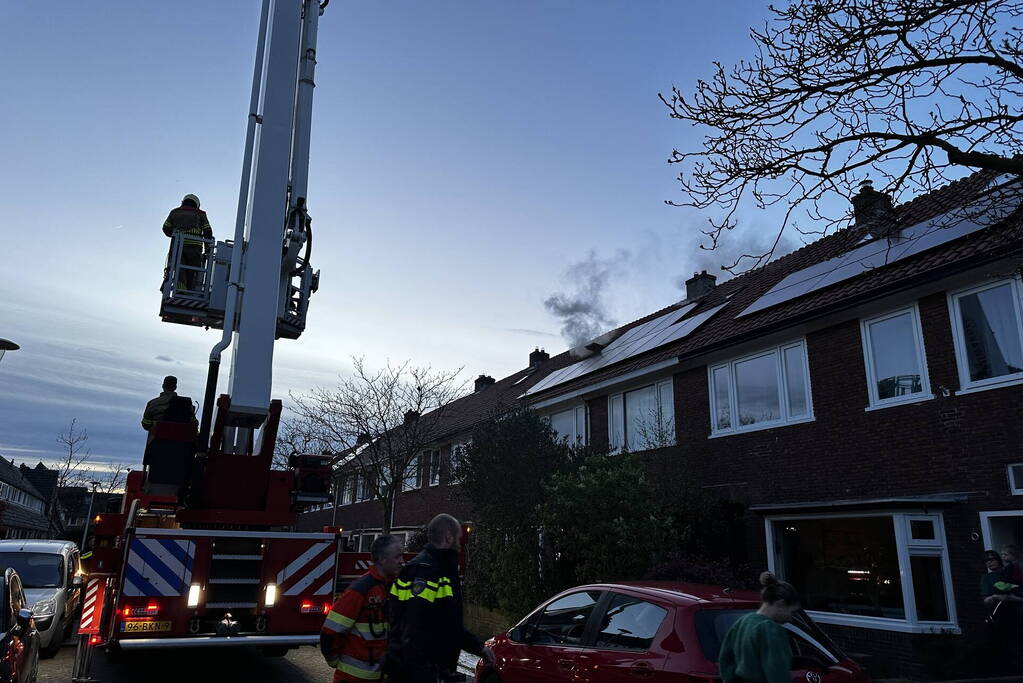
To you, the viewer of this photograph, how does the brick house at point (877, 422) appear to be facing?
facing the viewer and to the left of the viewer

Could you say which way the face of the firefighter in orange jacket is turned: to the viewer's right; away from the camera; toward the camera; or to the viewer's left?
to the viewer's right

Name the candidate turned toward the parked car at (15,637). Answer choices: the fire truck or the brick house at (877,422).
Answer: the brick house

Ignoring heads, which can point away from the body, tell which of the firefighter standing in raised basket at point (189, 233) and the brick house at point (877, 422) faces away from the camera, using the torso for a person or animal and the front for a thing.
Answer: the firefighter standing in raised basket

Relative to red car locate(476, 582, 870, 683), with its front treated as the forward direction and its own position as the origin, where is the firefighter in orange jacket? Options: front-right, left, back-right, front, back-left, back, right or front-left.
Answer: left

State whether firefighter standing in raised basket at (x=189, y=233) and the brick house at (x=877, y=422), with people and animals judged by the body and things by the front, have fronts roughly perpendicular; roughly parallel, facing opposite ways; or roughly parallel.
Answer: roughly perpendicular

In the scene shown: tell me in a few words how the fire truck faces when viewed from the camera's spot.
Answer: facing away from the viewer

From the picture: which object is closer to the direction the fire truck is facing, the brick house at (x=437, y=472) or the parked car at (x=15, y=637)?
the brick house

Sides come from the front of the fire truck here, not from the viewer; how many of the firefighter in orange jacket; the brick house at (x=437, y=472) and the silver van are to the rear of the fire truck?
1

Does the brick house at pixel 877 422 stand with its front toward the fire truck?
yes

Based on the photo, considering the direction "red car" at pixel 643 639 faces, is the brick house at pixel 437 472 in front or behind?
in front
